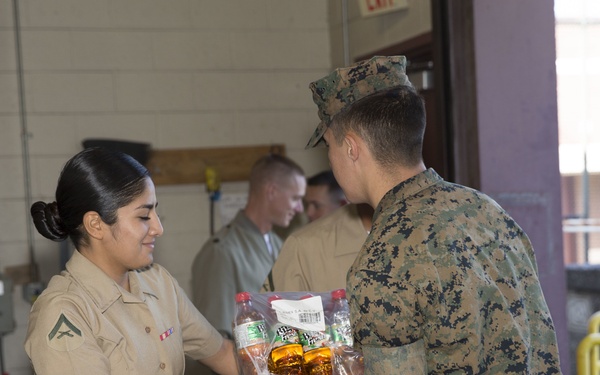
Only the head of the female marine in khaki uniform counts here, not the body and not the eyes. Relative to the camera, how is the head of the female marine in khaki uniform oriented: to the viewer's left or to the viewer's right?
to the viewer's right

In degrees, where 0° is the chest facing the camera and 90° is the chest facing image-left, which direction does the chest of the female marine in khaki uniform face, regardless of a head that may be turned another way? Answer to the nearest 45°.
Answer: approximately 315°

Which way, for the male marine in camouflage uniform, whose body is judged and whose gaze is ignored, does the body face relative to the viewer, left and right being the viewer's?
facing away from the viewer and to the left of the viewer

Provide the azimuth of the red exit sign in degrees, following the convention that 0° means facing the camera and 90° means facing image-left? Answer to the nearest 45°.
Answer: approximately 45°

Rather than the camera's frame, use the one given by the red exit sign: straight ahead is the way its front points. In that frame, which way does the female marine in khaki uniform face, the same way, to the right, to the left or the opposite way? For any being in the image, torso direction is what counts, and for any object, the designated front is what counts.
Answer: to the left

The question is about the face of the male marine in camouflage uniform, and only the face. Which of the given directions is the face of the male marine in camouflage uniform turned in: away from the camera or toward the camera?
away from the camera
